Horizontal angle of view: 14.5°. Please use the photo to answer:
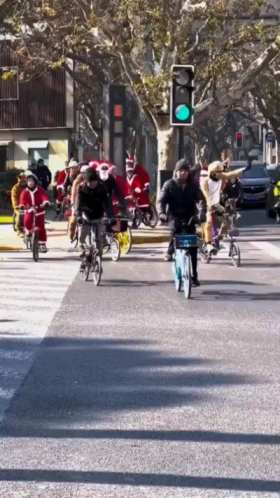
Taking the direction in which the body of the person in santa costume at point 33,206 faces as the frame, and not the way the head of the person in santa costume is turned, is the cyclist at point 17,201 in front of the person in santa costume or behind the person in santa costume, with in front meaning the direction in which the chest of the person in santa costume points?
behind

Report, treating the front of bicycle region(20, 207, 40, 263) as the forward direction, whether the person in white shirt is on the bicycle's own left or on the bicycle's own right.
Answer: on the bicycle's own left

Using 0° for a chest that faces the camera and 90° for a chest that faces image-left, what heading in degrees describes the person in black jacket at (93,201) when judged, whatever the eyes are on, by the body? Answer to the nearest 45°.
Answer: approximately 0°

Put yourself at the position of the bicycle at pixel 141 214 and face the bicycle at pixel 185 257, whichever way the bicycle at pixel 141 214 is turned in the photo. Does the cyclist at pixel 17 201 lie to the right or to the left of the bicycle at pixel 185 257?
right

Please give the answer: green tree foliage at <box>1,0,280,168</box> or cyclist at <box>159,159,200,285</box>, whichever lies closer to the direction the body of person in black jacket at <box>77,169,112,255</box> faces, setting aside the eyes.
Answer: the cyclist

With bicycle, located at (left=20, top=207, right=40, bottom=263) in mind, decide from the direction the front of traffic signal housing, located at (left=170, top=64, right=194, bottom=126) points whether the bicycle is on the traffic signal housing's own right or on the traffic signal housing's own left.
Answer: on the traffic signal housing's own right

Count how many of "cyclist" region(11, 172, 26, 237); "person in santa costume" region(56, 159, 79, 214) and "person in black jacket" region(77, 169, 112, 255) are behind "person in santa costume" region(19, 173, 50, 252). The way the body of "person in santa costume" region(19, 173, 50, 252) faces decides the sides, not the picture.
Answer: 2

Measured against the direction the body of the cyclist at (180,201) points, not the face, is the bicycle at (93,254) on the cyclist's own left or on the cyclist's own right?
on the cyclist's own right

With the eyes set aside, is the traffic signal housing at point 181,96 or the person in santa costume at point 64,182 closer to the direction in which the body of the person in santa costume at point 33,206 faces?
the traffic signal housing

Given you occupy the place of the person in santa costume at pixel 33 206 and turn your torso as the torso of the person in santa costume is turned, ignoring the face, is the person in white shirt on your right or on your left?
on your left
